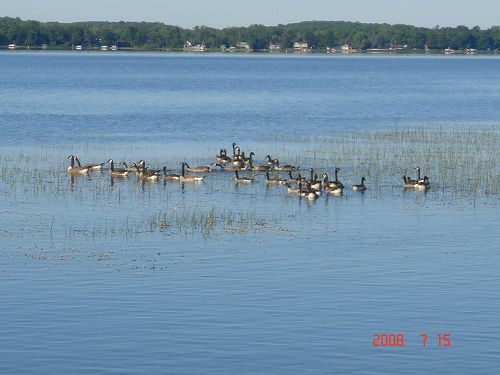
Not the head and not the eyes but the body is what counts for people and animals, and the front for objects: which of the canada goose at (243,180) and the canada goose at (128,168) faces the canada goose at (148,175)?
the canada goose at (243,180)

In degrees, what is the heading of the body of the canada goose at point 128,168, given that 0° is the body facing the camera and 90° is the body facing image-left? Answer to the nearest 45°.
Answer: approximately 90°

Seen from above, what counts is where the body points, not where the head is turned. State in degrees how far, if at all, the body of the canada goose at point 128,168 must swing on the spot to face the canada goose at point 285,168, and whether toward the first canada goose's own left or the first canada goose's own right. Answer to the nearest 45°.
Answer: approximately 180°

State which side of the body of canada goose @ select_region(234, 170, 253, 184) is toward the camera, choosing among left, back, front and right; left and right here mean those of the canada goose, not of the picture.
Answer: left

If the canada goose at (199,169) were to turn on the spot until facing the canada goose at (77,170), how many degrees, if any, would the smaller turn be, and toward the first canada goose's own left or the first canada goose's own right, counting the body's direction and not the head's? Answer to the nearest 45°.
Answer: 0° — it already faces it

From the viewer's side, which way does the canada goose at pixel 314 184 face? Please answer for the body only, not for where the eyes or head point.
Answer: to the viewer's left

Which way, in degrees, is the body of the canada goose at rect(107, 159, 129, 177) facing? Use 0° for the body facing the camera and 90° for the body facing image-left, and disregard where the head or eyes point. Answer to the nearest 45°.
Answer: approximately 90°

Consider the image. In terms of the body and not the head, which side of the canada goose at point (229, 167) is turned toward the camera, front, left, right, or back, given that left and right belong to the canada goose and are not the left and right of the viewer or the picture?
left

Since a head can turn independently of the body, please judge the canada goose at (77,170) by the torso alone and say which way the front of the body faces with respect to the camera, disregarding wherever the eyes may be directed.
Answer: to the viewer's left

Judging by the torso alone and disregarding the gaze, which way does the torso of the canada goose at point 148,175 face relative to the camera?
to the viewer's left
